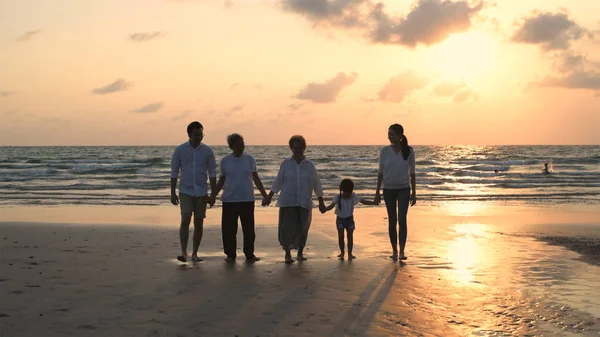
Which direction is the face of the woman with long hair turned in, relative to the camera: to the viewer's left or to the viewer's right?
to the viewer's left

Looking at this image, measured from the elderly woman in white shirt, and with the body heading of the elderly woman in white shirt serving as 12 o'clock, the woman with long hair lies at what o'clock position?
The woman with long hair is roughly at 9 o'clock from the elderly woman in white shirt.

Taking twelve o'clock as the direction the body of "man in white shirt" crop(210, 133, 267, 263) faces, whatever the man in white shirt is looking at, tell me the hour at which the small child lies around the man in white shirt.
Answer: The small child is roughly at 9 o'clock from the man in white shirt.

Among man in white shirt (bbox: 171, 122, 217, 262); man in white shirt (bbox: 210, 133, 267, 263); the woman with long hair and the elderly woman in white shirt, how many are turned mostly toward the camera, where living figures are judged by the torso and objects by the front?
4

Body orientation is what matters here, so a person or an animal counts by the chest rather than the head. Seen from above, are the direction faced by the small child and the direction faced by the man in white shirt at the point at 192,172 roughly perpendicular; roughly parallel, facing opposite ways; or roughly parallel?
roughly parallel

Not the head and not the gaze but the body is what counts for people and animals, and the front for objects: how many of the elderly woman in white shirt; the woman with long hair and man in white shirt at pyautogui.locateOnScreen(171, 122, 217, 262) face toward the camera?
3

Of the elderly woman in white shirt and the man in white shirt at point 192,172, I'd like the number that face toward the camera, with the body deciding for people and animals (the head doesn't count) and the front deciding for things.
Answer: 2

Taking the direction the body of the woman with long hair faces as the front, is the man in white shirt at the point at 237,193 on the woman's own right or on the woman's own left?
on the woman's own right

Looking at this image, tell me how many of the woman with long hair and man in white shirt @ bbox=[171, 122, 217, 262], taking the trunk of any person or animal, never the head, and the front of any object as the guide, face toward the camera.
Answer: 2

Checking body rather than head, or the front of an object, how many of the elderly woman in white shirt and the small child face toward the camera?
2

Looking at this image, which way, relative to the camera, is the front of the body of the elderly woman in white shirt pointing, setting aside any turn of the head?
toward the camera

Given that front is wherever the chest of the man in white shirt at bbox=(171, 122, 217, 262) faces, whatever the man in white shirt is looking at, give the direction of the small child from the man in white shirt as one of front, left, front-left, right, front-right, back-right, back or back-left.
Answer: left

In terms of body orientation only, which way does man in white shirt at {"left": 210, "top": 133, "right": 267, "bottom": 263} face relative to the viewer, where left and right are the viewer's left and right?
facing the viewer

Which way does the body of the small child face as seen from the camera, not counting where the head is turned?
toward the camera

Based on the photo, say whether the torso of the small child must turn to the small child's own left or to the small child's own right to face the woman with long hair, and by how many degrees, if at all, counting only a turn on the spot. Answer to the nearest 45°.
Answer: approximately 90° to the small child's own left
